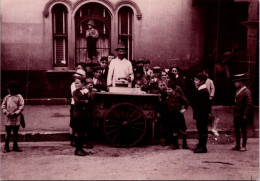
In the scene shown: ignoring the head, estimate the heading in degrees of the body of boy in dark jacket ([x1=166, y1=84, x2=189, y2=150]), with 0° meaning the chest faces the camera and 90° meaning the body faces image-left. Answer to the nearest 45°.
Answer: approximately 45°

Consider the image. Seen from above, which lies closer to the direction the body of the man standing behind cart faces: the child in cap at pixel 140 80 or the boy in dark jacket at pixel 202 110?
the boy in dark jacket

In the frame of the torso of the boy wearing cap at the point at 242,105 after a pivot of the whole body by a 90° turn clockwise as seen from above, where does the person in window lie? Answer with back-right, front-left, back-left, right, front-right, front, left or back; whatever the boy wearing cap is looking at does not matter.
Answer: front

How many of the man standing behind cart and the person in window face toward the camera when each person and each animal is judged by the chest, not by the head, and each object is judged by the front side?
2

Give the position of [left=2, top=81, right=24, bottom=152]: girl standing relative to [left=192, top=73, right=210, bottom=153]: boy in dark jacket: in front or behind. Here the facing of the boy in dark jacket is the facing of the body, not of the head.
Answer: in front

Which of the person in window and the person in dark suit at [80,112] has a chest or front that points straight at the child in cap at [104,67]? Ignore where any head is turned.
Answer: the person in window

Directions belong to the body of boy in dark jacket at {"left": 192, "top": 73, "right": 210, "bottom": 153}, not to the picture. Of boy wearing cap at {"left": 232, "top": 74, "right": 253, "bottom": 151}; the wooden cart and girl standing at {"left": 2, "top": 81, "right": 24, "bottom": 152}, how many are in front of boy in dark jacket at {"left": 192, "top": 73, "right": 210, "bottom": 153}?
2

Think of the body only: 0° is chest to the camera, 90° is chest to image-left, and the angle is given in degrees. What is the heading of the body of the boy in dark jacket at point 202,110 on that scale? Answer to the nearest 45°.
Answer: approximately 90°

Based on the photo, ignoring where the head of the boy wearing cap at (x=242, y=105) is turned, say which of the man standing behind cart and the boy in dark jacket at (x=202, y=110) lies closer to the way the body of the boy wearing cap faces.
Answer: the boy in dark jacket

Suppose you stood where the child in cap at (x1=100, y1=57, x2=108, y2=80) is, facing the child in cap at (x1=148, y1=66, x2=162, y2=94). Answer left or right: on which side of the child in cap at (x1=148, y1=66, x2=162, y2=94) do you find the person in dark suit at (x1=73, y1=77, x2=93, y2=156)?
right

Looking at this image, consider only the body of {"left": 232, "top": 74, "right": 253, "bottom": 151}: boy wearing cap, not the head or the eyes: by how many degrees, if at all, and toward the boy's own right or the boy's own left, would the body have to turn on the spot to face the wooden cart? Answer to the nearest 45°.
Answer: approximately 45° to the boy's own right

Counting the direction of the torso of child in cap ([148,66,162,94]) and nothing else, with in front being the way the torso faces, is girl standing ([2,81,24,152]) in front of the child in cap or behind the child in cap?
in front

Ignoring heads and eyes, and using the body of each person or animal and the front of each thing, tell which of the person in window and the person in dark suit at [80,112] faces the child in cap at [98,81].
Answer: the person in window

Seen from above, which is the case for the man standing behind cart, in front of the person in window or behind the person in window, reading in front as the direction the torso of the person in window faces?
in front
